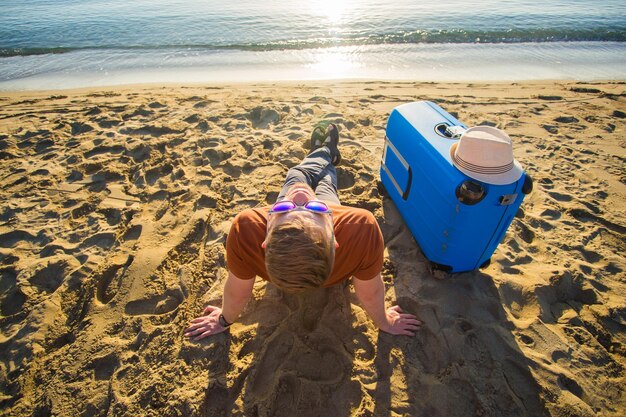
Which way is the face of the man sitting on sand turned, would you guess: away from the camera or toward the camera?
away from the camera

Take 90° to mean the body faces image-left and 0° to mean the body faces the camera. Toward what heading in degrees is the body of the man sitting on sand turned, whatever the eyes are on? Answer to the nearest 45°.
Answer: approximately 180°

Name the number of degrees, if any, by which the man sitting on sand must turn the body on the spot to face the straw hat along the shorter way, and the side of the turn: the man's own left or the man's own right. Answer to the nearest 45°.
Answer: approximately 90° to the man's own right

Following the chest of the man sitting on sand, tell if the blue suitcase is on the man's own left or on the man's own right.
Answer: on the man's own right
